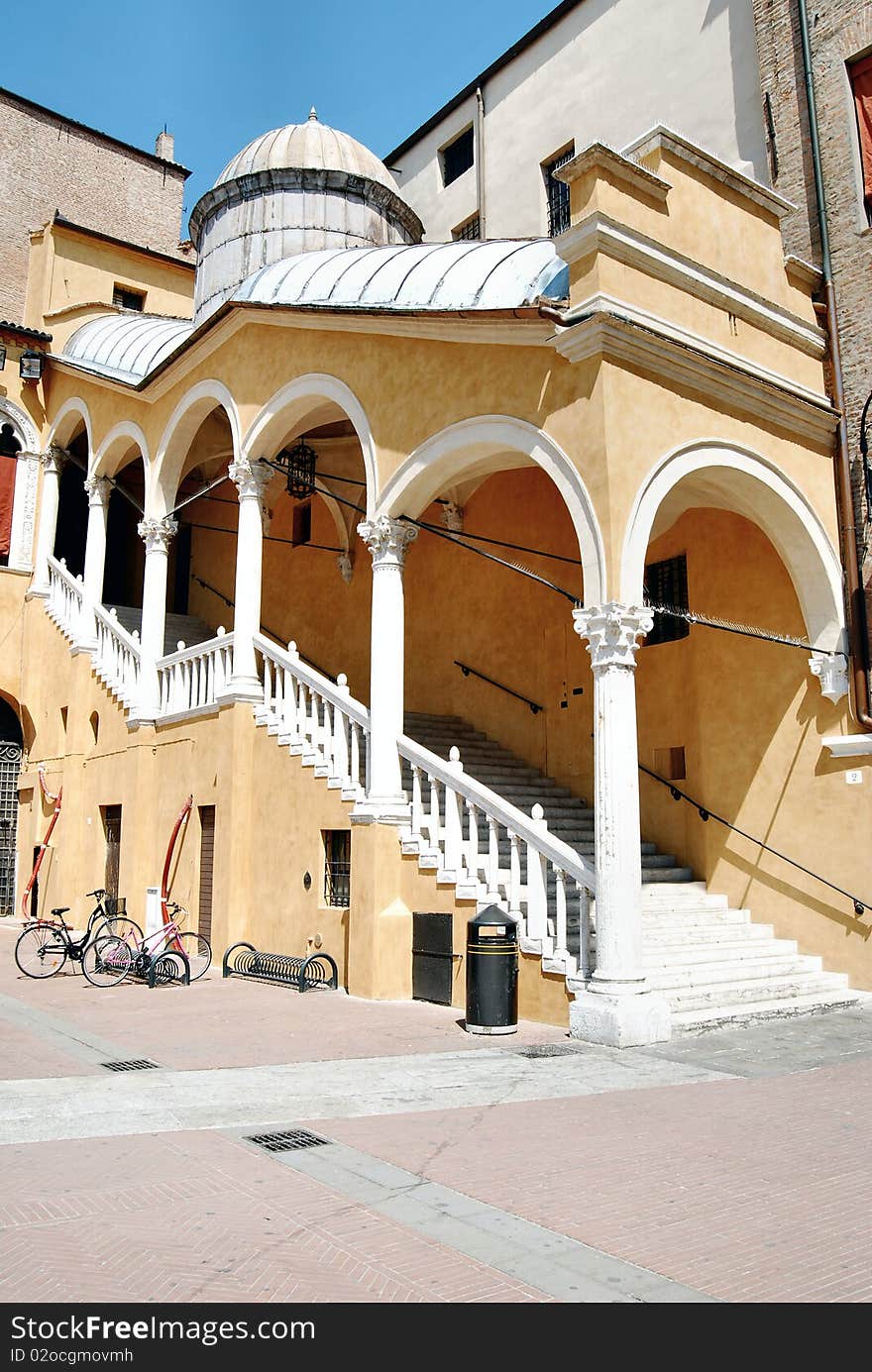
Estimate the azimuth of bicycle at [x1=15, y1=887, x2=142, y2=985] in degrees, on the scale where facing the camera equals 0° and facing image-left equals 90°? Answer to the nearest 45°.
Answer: approximately 270°

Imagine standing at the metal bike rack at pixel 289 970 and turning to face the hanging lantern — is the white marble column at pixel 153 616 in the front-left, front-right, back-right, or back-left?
front-left

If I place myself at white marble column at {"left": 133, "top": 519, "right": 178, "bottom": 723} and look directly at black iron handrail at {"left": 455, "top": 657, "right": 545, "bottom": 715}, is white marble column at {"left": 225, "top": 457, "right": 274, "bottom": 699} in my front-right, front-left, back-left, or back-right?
front-right

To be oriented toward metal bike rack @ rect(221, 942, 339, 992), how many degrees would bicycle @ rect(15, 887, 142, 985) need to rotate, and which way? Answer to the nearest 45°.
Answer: approximately 45° to its right

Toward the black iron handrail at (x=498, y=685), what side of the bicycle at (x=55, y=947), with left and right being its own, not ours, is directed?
front

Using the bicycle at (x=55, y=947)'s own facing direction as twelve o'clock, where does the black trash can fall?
The black trash can is roughly at 2 o'clock from the bicycle.
